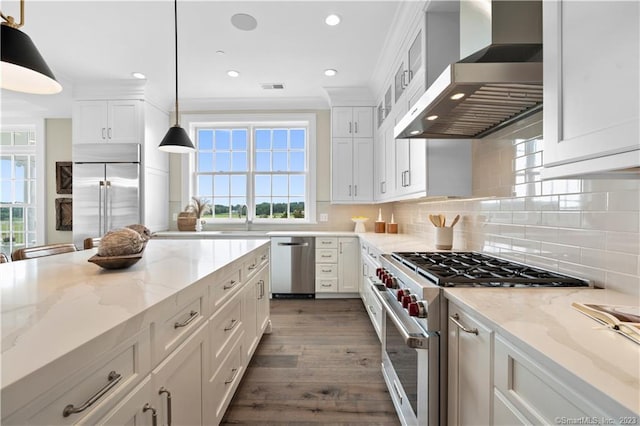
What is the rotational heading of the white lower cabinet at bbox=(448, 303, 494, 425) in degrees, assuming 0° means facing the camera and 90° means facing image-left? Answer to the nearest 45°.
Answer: approximately 45°

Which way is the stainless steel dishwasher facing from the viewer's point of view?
toward the camera

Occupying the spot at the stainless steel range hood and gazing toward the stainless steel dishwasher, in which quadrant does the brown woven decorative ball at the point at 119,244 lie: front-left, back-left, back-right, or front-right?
front-left

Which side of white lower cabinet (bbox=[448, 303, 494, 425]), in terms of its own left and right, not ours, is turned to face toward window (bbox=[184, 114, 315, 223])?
right

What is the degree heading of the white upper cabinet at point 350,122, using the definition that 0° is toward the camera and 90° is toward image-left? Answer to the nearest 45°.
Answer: approximately 0°

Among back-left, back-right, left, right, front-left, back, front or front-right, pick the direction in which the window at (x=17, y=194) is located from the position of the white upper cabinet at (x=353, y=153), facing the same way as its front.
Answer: right

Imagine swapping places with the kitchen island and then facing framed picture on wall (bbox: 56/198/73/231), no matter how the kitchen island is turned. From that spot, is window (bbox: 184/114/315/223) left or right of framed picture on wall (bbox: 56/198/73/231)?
right

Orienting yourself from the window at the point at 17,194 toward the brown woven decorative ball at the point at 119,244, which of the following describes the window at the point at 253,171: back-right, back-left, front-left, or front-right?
front-left

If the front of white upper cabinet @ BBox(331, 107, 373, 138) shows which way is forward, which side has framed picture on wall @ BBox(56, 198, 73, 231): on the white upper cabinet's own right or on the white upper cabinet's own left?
on the white upper cabinet's own right

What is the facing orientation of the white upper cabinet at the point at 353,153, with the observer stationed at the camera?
facing the viewer

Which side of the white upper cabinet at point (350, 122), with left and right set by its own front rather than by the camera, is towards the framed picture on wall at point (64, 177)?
right

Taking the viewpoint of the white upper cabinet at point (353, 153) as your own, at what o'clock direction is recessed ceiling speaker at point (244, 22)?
The recessed ceiling speaker is roughly at 1 o'clock from the white upper cabinet.

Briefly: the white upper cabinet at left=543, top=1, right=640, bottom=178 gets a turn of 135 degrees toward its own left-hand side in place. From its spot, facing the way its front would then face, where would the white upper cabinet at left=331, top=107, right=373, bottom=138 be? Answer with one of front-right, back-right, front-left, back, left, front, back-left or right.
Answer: back-left

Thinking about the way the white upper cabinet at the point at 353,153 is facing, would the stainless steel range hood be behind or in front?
in front

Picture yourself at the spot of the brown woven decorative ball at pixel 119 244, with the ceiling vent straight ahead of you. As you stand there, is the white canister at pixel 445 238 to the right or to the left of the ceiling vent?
right

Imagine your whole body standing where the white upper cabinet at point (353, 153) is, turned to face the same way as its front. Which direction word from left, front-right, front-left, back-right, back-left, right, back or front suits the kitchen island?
front
